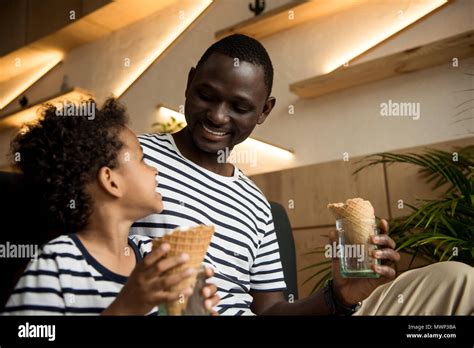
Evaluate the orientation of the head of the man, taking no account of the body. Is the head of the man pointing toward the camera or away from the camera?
toward the camera

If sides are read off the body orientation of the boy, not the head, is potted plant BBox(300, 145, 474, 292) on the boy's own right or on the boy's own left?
on the boy's own left

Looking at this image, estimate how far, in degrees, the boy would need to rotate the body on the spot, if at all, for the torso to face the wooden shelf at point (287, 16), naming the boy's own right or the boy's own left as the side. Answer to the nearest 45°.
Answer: approximately 90° to the boy's own left

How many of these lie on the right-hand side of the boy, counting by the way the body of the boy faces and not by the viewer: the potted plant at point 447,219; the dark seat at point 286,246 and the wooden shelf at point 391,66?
0

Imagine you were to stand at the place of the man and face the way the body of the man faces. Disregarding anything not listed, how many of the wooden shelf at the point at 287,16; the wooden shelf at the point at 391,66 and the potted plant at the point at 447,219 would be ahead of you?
0

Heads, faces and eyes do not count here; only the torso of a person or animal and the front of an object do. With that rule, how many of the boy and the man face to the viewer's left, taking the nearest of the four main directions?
0

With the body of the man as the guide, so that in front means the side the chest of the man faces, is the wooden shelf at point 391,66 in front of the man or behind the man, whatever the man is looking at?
behind

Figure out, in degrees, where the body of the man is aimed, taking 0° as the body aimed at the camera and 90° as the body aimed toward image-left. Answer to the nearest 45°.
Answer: approximately 0°

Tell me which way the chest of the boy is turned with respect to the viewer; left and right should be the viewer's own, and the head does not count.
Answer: facing the viewer and to the right of the viewer
